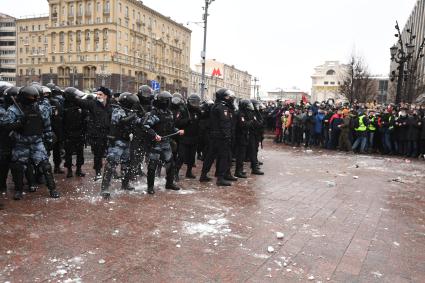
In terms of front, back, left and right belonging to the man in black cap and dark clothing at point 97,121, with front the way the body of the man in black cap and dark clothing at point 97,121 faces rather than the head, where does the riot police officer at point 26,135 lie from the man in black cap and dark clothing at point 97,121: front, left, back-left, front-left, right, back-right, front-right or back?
front

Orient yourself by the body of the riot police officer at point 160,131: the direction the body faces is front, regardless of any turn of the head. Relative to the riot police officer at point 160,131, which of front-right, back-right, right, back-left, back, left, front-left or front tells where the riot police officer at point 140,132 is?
back

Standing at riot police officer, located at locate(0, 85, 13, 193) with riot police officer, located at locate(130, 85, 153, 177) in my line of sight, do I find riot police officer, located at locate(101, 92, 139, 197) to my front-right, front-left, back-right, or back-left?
front-right

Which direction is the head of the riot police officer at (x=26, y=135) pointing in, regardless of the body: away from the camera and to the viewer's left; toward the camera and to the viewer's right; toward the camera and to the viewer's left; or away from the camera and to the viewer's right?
toward the camera and to the viewer's right

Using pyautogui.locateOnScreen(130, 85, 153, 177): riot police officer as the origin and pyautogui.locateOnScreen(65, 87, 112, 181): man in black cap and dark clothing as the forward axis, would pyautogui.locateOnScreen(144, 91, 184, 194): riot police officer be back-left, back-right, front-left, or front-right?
back-left

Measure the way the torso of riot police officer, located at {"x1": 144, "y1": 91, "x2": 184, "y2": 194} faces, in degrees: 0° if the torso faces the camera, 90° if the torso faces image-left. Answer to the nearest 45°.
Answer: approximately 315°

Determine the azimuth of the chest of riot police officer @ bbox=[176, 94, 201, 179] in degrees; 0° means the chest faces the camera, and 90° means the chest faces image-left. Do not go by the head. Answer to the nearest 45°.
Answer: approximately 315°

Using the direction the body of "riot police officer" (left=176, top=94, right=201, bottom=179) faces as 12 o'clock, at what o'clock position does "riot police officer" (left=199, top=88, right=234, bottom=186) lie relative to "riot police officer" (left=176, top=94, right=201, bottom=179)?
"riot police officer" (left=199, top=88, right=234, bottom=186) is roughly at 12 o'clock from "riot police officer" (left=176, top=94, right=201, bottom=179).
